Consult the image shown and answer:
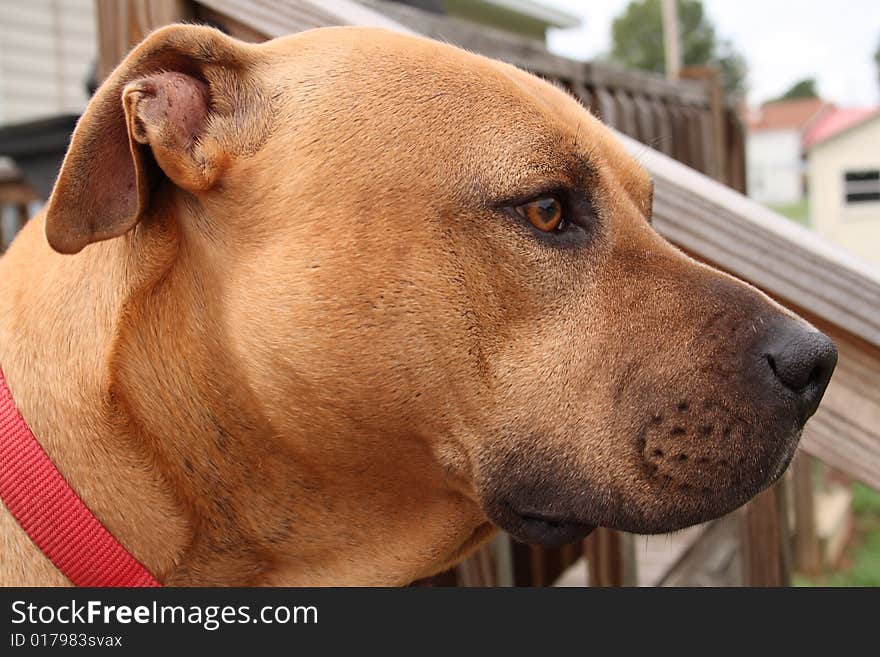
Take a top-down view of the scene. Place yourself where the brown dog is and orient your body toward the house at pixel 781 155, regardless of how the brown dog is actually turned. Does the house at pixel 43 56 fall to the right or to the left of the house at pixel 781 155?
left
